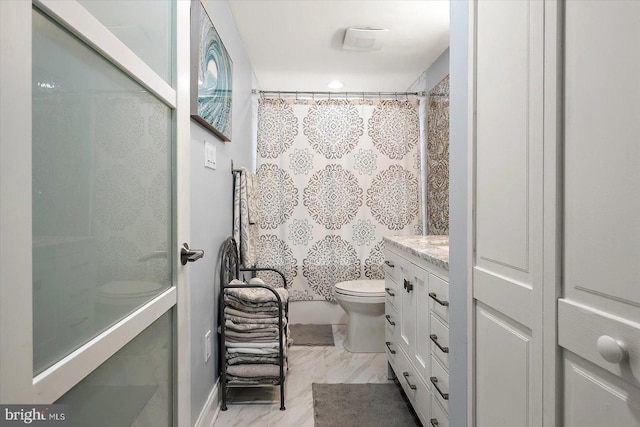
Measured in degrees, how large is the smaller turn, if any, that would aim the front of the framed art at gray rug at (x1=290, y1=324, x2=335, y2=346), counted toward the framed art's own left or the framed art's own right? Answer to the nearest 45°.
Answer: approximately 45° to the framed art's own left

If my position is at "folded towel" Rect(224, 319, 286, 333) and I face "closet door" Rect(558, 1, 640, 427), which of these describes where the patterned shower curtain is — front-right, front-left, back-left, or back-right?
back-left

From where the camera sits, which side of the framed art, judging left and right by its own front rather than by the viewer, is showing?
right

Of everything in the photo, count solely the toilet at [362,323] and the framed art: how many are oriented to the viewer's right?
1

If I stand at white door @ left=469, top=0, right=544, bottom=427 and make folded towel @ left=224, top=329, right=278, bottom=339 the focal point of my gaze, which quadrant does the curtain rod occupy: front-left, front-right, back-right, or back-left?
front-right

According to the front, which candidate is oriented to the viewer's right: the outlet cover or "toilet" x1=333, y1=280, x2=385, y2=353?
the outlet cover

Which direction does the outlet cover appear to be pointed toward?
to the viewer's right

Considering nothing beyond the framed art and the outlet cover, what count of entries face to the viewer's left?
0

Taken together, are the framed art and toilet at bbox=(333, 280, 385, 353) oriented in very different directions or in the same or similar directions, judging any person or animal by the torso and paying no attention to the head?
very different directions
